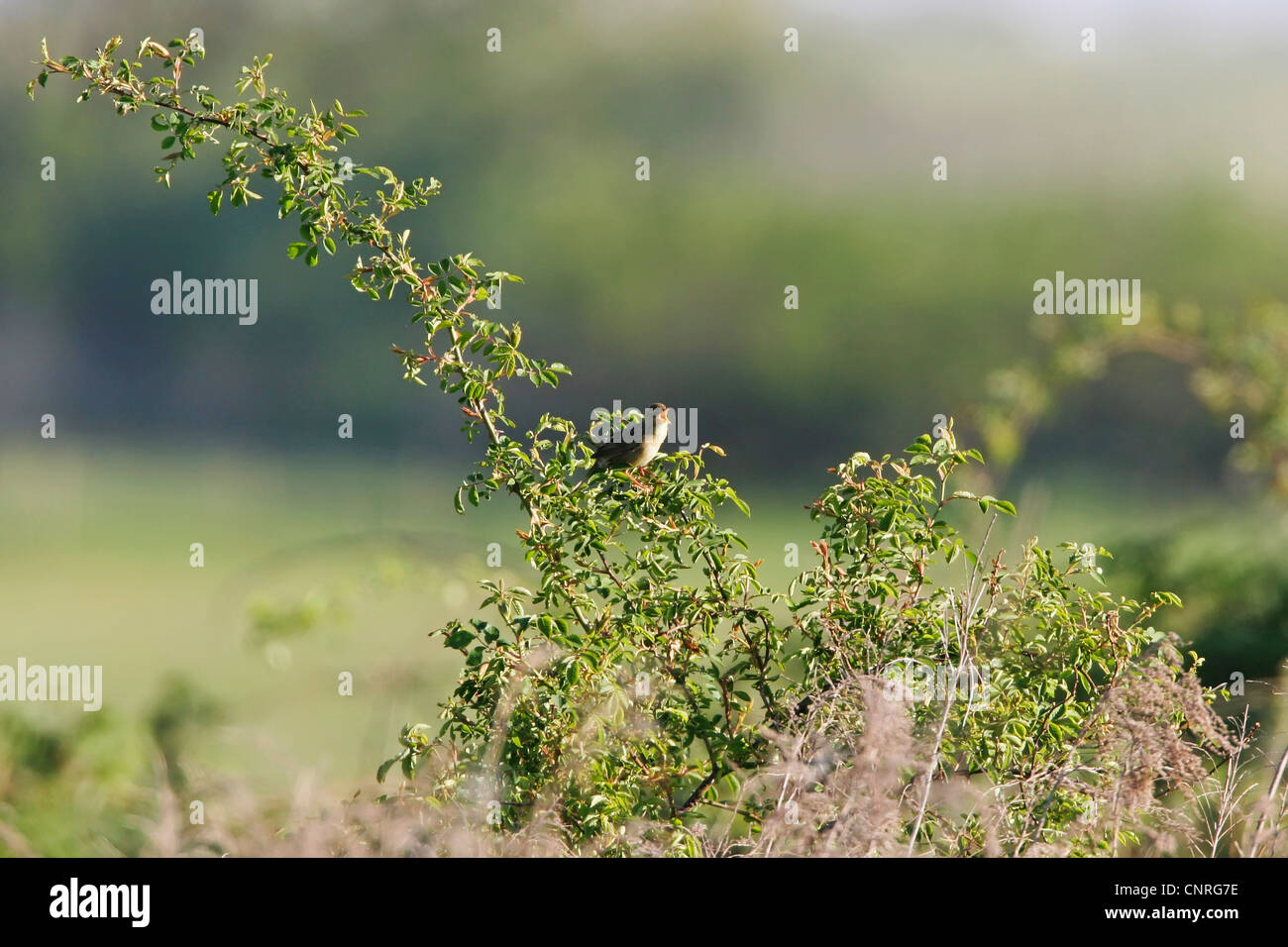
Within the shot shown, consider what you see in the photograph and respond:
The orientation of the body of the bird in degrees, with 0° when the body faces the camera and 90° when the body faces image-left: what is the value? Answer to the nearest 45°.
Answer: approximately 270°
